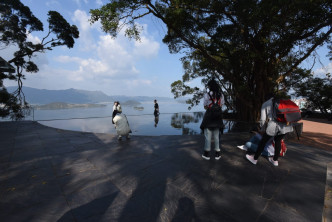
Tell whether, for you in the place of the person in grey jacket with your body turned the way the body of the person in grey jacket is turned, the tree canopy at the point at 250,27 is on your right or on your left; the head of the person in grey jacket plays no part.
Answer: on your right

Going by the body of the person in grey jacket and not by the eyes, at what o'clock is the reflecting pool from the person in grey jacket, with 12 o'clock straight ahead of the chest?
The reflecting pool is roughly at 1 o'clock from the person in grey jacket.

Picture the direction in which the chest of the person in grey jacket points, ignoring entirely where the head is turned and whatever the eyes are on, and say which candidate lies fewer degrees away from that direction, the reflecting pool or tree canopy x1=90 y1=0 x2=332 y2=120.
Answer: the reflecting pool
